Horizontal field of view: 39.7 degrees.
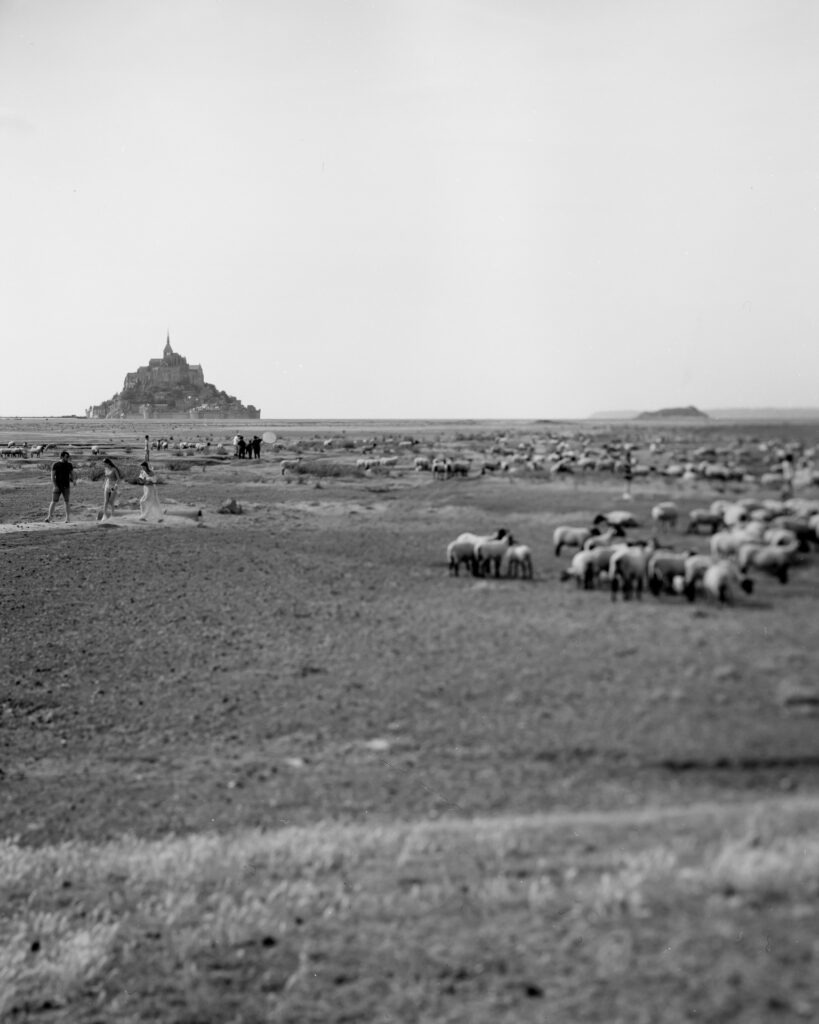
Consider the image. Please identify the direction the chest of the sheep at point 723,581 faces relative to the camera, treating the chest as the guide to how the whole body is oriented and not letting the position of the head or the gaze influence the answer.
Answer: to the viewer's right
